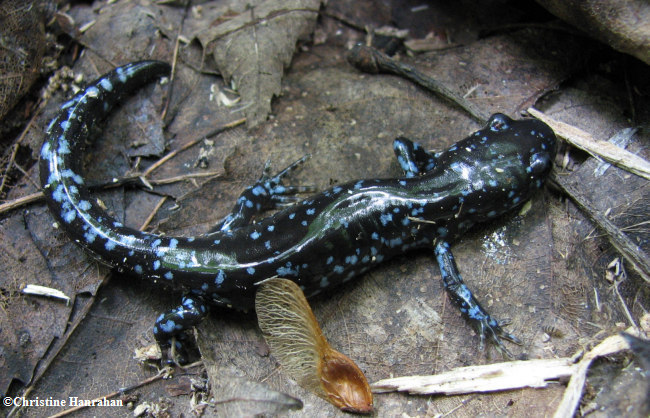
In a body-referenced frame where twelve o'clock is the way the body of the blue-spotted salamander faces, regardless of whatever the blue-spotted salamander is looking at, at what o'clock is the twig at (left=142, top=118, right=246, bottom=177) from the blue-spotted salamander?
The twig is roughly at 9 o'clock from the blue-spotted salamander.

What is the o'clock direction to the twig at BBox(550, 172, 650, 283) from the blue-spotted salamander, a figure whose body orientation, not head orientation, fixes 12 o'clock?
The twig is roughly at 2 o'clock from the blue-spotted salamander.

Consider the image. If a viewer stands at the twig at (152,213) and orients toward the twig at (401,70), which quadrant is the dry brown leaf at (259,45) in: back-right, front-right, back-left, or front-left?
front-left

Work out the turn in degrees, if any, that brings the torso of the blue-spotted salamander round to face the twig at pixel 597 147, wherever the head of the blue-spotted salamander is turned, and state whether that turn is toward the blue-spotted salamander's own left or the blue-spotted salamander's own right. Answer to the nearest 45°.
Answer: approximately 45° to the blue-spotted salamander's own right

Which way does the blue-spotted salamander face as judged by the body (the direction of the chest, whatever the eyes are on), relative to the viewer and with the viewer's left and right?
facing away from the viewer and to the right of the viewer
